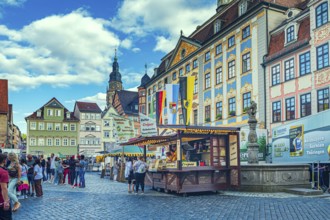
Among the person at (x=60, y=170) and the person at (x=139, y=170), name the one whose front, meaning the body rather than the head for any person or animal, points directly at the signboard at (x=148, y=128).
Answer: the person at (x=139, y=170)

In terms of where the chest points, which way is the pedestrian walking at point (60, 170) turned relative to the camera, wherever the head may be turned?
away from the camera

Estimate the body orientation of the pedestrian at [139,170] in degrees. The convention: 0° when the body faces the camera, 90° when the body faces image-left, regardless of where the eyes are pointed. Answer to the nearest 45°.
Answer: approximately 180°

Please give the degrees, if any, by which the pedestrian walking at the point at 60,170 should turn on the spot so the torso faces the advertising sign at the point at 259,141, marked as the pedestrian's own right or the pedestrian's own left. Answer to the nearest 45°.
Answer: approximately 90° to the pedestrian's own right

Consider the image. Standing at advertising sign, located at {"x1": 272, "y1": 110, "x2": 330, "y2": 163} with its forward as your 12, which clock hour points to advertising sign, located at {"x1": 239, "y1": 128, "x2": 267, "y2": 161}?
advertising sign, located at {"x1": 239, "y1": 128, "x2": 267, "y2": 161} is roughly at 4 o'clock from advertising sign, located at {"x1": 272, "y1": 110, "x2": 330, "y2": 163}.

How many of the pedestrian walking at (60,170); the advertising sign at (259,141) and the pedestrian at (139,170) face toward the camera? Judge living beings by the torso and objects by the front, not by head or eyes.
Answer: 1

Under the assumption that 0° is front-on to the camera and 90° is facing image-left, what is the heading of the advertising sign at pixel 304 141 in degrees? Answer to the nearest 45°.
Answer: approximately 45°

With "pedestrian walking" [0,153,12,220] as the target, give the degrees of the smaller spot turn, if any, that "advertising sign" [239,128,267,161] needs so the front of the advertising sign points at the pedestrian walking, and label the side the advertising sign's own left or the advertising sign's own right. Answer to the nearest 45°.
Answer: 0° — it already faces them

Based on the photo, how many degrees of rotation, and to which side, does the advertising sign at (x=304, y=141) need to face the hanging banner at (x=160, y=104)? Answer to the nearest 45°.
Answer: approximately 90° to its right
